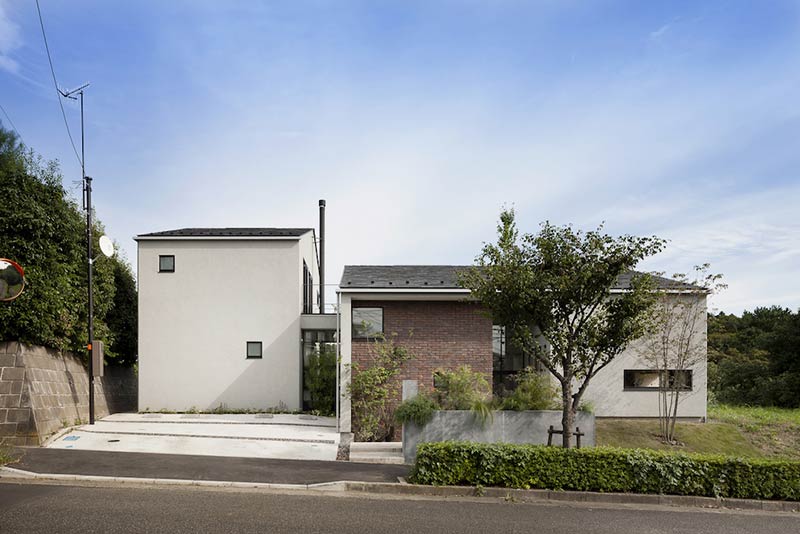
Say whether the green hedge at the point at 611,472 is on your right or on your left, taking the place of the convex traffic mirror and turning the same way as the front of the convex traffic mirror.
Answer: on your left

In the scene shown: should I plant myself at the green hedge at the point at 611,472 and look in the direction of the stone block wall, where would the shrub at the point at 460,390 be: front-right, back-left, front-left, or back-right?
front-right

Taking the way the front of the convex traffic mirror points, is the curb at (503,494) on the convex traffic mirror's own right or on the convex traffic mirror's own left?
on the convex traffic mirror's own left

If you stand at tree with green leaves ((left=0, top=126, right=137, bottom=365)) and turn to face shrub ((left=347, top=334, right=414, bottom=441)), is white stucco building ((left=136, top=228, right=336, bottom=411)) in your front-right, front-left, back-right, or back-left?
front-left

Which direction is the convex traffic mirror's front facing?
toward the camera
